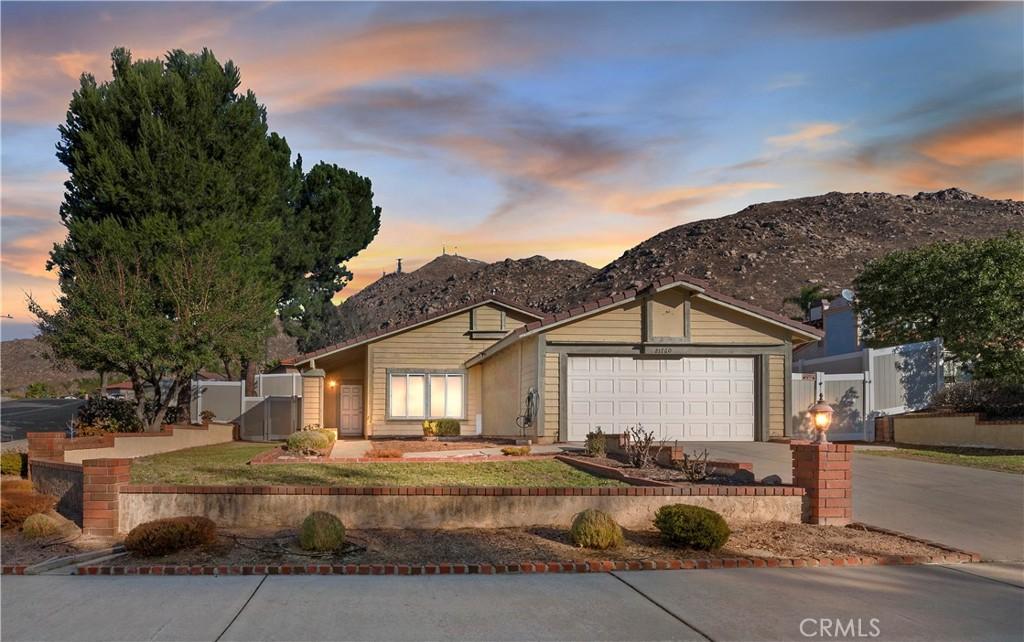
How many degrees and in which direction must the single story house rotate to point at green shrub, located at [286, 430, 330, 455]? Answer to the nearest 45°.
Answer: approximately 45° to its right

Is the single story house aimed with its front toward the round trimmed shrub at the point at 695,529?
yes

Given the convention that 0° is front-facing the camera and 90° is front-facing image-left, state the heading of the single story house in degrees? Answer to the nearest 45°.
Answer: approximately 0°

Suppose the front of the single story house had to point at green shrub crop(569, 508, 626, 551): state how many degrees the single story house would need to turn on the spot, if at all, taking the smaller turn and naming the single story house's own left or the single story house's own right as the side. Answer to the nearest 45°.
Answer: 0° — it already faces it

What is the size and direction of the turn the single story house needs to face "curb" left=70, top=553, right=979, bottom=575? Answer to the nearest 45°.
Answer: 0° — it already faces it
